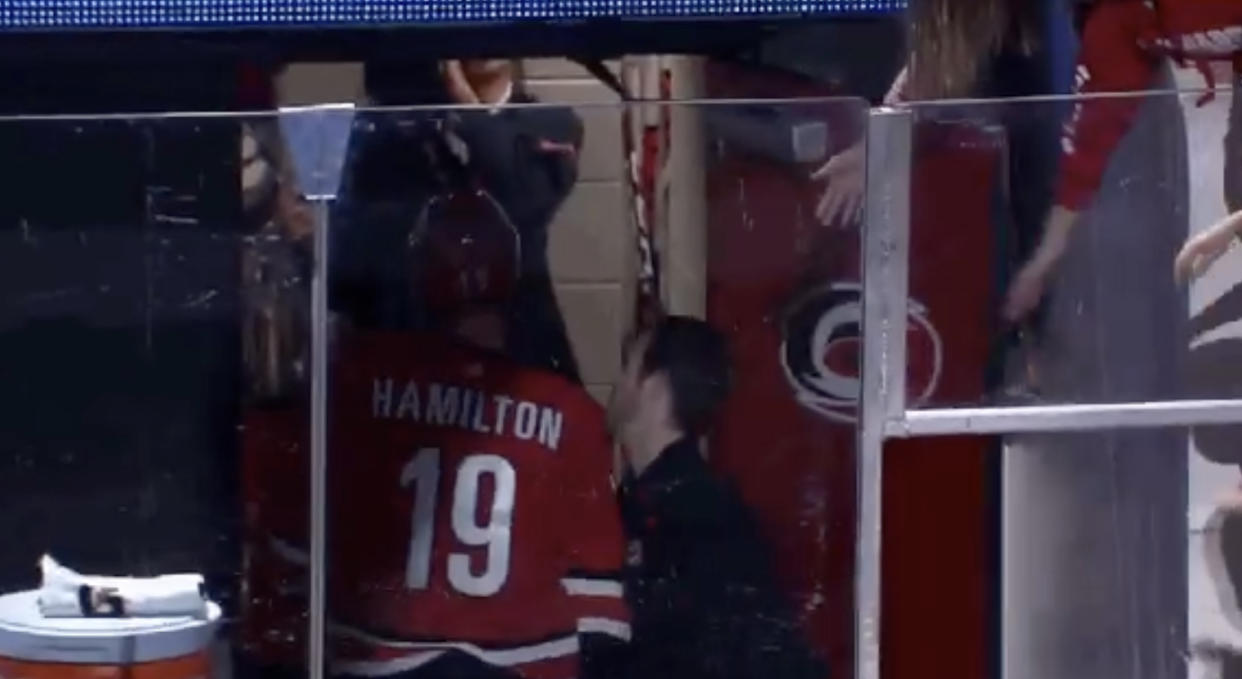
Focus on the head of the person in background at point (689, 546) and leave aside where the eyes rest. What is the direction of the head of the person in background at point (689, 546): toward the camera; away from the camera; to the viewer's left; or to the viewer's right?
to the viewer's left

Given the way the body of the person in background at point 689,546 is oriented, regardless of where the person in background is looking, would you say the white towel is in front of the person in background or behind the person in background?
in front

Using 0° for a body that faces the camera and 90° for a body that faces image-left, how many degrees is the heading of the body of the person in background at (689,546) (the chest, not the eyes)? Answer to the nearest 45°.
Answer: approximately 90°

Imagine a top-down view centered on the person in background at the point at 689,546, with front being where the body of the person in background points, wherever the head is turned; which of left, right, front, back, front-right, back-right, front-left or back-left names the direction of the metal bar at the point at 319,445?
front

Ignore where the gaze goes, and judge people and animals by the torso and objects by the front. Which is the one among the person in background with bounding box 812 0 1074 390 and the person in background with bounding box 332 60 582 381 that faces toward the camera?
the person in background with bounding box 332 60 582 381

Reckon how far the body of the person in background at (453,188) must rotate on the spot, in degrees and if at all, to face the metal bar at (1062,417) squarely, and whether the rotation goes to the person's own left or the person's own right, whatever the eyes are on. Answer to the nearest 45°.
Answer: approximately 90° to the person's own left

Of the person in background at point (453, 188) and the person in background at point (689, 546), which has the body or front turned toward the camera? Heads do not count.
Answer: the person in background at point (453, 188)

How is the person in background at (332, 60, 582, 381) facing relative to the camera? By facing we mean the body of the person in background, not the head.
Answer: toward the camera

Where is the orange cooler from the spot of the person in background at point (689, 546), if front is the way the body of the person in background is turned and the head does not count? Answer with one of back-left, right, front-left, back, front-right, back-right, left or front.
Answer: front

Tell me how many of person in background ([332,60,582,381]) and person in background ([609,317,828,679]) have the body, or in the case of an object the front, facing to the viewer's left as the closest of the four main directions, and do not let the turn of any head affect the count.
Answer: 1

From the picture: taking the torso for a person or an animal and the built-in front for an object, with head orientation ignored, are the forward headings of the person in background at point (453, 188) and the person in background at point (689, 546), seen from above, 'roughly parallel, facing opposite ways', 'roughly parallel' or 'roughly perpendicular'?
roughly perpendicular
